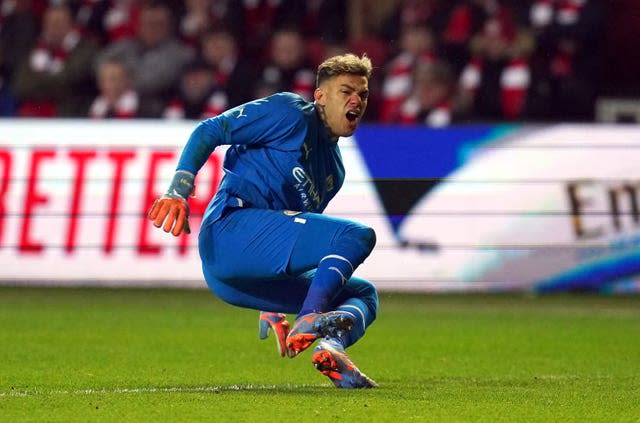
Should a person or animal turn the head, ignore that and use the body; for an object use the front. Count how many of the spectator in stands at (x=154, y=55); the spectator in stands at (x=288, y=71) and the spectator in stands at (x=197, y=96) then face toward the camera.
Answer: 3

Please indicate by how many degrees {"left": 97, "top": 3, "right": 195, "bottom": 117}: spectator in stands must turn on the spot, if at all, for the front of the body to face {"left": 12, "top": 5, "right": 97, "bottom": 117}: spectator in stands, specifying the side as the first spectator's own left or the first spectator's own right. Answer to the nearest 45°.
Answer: approximately 90° to the first spectator's own right

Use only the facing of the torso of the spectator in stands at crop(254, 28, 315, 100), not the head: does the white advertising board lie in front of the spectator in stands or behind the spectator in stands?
in front

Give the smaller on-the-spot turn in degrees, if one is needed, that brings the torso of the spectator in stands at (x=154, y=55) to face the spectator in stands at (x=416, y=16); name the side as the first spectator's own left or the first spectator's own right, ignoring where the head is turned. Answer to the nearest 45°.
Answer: approximately 90° to the first spectator's own left

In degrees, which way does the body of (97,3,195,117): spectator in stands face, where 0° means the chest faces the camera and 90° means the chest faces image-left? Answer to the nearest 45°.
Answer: approximately 0°

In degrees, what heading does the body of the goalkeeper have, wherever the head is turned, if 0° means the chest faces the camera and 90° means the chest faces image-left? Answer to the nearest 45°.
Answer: approximately 315°

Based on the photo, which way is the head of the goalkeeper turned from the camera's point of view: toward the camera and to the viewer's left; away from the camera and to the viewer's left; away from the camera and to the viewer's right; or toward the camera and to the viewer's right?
toward the camera and to the viewer's right

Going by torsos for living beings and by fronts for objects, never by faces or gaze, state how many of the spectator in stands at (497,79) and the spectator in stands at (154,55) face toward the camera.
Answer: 2
